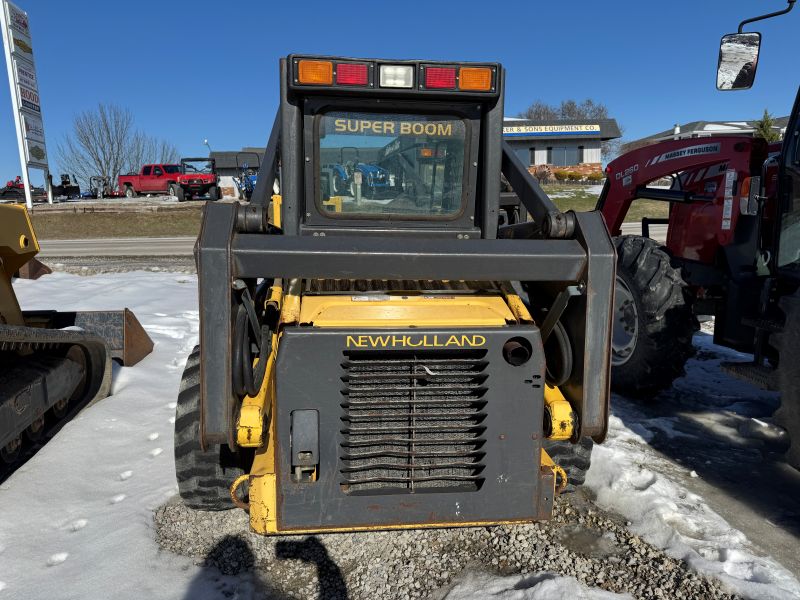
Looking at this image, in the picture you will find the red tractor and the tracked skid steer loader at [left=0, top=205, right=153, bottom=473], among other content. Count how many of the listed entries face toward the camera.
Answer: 0

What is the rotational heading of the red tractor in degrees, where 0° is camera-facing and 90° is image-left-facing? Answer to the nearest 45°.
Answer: approximately 135°

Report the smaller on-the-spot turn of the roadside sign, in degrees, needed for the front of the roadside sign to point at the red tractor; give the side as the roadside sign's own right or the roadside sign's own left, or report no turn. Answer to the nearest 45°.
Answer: approximately 45° to the roadside sign's own right

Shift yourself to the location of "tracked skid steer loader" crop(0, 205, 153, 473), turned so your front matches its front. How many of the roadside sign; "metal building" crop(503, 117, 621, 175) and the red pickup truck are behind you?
0

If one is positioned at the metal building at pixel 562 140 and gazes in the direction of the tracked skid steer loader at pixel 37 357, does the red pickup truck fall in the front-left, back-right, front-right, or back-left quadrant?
front-right

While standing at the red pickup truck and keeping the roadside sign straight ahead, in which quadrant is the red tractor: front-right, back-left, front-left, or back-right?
front-left

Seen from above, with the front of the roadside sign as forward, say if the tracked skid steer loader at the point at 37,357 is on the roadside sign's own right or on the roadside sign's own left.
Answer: on the roadside sign's own right

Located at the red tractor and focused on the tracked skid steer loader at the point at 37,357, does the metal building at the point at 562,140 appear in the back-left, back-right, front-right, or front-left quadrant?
back-right

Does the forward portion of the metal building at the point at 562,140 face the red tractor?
yes

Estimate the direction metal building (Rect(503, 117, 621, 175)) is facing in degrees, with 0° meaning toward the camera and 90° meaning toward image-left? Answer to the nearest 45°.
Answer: approximately 0°

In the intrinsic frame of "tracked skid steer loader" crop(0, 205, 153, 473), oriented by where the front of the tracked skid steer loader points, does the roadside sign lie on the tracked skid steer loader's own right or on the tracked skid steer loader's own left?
on the tracked skid steer loader's own left

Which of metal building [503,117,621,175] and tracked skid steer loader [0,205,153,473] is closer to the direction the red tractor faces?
the metal building

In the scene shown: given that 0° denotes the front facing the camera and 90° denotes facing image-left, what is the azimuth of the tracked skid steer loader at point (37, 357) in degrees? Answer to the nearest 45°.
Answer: approximately 225°

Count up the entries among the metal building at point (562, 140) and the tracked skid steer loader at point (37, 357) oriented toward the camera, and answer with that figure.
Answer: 1

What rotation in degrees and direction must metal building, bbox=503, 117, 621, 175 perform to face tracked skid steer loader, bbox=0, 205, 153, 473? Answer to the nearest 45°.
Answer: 0° — it already faces it

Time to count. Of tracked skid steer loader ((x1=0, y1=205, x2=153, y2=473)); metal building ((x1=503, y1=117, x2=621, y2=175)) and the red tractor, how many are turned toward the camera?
1

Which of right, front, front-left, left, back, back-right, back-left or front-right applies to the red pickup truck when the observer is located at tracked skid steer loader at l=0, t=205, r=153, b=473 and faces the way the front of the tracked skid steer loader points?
front-left

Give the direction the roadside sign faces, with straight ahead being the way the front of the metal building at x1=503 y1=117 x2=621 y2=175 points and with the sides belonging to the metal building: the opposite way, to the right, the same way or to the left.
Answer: to the left

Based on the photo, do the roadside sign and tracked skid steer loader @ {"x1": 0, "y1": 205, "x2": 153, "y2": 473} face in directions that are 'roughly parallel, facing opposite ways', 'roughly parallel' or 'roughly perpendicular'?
roughly perpendicular

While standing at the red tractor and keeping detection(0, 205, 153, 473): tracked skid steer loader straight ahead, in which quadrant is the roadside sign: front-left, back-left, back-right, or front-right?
front-right

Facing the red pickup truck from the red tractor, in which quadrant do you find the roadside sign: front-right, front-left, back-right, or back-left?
front-left
